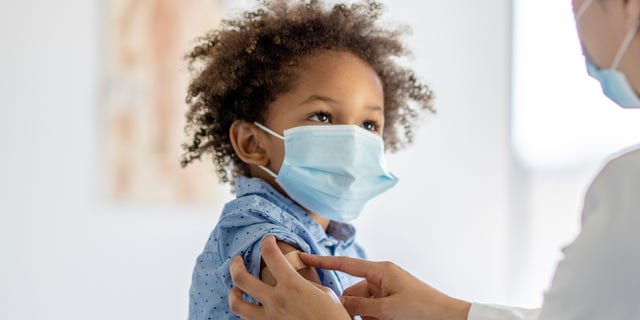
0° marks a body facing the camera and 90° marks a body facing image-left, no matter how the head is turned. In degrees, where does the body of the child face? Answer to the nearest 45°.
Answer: approximately 315°

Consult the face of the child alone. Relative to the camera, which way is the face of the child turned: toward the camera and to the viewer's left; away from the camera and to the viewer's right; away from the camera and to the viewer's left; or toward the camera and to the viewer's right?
toward the camera and to the viewer's right
